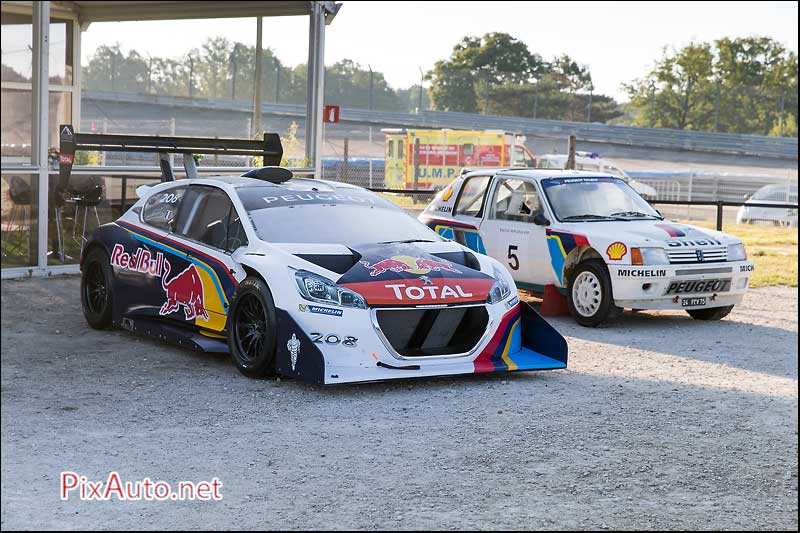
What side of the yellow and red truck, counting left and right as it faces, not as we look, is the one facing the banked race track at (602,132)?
front

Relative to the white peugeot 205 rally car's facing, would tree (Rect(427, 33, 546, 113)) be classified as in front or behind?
behind

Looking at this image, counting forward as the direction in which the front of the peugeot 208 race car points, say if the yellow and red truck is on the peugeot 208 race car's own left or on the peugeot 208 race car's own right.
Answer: on the peugeot 208 race car's own left

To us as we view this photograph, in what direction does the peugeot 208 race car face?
facing the viewer and to the right of the viewer

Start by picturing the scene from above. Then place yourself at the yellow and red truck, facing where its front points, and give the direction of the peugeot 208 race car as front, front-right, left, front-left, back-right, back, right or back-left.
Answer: back-right

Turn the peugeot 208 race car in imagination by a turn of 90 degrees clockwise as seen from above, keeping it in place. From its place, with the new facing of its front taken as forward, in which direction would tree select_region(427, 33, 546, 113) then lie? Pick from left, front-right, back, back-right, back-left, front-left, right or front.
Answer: back-right

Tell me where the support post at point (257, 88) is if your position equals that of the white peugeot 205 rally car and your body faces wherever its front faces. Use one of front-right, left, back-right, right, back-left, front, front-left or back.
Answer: back

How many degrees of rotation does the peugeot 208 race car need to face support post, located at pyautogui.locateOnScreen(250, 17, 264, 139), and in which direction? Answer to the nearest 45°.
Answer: approximately 135° to its left

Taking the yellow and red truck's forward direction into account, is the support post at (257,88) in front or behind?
behind

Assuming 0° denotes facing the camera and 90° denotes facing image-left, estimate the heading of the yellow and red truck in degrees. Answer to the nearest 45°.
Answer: approximately 225°

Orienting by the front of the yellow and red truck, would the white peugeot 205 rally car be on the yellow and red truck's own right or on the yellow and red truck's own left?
on the yellow and red truck's own right

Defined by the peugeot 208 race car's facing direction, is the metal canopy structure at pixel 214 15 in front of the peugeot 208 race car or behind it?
behind

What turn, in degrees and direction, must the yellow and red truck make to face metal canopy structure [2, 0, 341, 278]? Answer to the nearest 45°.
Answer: approximately 135° to its right

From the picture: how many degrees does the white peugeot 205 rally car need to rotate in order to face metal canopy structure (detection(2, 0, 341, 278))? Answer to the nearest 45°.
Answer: approximately 180°
